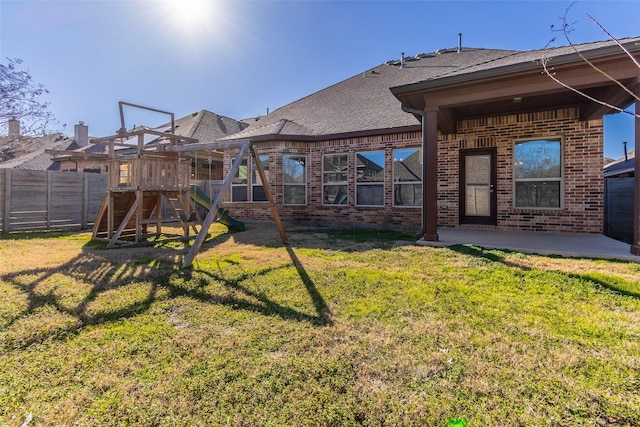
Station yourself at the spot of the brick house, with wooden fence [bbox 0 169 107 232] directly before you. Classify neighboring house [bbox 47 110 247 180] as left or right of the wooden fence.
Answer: right

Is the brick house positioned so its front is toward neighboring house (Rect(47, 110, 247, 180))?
no

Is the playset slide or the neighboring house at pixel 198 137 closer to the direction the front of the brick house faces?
the neighboring house

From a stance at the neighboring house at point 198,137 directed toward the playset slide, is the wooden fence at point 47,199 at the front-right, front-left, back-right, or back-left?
front-right

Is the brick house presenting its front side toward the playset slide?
no

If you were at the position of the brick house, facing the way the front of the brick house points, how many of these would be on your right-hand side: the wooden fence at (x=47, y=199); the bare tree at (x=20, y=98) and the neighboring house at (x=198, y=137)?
0

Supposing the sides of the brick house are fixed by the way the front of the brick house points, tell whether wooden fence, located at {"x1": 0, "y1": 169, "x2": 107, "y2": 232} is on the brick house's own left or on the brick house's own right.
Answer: on the brick house's own left

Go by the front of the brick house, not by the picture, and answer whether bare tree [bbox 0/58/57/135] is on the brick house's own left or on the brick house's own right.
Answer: on the brick house's own left

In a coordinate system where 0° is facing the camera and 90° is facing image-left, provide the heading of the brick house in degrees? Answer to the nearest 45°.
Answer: approximately 180°

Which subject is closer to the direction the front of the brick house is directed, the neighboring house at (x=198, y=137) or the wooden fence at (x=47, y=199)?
the neighboring house
